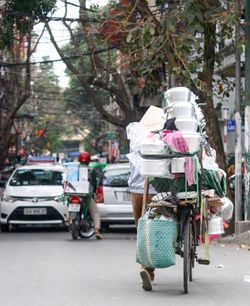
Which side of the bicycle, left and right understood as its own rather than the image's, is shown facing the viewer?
back

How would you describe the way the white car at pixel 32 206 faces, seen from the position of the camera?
facing the viewer

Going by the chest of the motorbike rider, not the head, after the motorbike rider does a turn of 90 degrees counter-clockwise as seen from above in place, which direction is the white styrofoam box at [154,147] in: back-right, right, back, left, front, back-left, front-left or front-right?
left

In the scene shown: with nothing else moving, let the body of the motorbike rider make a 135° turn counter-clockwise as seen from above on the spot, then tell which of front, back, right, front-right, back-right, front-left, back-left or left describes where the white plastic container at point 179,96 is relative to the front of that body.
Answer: front-left

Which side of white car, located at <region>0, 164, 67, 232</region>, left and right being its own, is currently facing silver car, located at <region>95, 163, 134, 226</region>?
left

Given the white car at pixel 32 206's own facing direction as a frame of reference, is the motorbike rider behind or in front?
in front

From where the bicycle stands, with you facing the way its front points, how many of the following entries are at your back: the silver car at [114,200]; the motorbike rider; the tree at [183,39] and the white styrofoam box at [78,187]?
0
